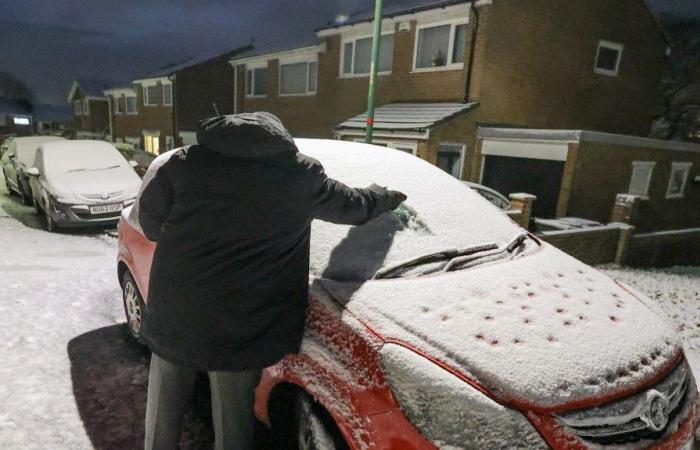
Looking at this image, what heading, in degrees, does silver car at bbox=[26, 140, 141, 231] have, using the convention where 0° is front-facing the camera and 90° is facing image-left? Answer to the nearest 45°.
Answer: approximately 315°

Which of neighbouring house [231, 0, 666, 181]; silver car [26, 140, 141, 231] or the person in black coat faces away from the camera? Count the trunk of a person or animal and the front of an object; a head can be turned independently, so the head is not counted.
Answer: the person in black coat

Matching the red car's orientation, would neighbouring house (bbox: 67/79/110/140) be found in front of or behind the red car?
behind

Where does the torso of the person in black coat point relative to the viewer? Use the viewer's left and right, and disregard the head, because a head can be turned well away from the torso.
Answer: facing away from the viewer

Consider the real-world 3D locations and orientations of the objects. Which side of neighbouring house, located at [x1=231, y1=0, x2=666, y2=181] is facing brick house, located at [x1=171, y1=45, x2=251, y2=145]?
right

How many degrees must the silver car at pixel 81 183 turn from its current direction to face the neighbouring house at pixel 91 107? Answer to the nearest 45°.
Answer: approximately 135° to its left

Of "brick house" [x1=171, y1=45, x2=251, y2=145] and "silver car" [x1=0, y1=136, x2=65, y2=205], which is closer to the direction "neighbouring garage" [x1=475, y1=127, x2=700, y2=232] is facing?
the silver car

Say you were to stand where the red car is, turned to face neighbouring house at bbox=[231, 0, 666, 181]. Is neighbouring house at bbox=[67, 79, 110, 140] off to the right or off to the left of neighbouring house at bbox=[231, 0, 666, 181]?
left

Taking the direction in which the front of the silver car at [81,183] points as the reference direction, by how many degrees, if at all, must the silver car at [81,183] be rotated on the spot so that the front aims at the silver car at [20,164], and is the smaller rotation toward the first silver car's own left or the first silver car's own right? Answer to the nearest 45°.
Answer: approximately 135° to the first silver car's own left

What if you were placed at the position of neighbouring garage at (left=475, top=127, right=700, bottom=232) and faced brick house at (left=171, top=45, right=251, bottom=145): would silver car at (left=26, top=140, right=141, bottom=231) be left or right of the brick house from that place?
left

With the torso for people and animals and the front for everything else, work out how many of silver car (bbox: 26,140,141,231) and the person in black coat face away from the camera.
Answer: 1
